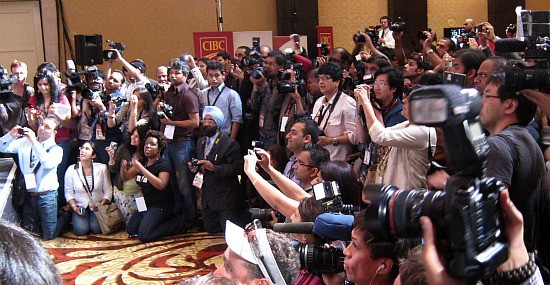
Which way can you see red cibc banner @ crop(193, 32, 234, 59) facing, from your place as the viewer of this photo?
facing the viewer

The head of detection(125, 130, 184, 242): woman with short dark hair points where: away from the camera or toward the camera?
toward the camera

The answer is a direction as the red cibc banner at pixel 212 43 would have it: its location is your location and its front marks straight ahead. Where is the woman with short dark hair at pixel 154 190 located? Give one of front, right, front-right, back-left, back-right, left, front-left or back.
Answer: front

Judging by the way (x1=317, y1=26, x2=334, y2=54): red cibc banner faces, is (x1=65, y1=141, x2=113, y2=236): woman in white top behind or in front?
in front

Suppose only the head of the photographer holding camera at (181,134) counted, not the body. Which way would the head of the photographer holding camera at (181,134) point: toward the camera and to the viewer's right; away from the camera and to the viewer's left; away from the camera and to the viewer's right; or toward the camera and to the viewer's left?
toward the camera and to the viewer's left

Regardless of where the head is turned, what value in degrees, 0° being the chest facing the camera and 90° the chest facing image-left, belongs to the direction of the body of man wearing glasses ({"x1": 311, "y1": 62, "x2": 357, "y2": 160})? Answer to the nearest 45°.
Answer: approximately 45°

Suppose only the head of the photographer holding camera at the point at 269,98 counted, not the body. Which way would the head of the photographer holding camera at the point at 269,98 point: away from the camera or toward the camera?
toward the camera

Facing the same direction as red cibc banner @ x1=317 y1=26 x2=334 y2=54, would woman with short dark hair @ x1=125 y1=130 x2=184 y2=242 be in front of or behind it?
in front

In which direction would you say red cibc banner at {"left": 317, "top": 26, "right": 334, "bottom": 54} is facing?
toward the camera

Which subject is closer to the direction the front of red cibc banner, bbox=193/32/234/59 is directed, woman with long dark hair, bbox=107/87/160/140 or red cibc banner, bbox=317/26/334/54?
the woman with long dark hair

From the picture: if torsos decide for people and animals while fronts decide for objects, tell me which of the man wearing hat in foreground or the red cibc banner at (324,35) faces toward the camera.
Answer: the red cibc banner
